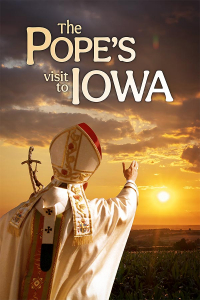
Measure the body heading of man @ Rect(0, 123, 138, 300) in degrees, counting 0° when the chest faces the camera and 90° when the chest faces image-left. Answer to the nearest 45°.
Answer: approximately 180°
